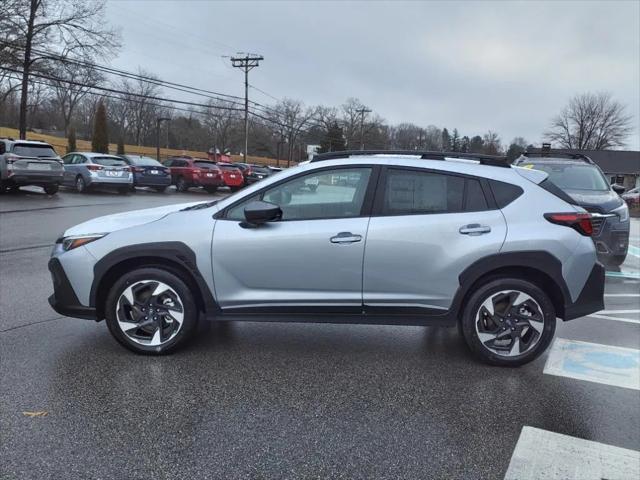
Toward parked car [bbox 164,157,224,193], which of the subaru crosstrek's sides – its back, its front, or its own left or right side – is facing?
right

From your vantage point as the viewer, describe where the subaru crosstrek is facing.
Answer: facing to the left of the viewer

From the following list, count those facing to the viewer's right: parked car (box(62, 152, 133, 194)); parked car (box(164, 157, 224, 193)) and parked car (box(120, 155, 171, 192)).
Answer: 0

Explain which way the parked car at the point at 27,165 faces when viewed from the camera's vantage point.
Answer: facing away from the viewer and to the left of the viewer

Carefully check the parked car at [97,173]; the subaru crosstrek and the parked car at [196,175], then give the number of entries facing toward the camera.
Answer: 0

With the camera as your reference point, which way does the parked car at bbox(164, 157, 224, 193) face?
facing away from the viewer and to the left of the viewer

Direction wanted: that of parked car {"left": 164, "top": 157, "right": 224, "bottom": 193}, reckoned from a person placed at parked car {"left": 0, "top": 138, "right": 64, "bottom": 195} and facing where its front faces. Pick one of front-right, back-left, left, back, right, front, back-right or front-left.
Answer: right

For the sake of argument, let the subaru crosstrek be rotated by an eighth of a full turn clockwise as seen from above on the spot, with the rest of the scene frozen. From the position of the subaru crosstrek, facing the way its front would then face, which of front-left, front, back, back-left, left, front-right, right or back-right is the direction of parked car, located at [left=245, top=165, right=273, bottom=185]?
front-right

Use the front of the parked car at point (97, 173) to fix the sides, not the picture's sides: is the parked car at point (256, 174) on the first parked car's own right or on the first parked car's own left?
on the first parked car's own right

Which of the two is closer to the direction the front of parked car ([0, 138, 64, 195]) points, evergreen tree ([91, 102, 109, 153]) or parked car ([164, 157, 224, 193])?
the evergreen tree

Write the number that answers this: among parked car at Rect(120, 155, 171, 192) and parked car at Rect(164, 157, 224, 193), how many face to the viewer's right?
0

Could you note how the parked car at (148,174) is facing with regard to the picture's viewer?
facing away from the viewer and to the left of the viewer

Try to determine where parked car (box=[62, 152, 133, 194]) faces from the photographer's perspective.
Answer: facing away from the viewer and to the left of the viewer

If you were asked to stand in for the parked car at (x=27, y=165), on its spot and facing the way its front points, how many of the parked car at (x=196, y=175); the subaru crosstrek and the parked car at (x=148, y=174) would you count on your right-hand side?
2
